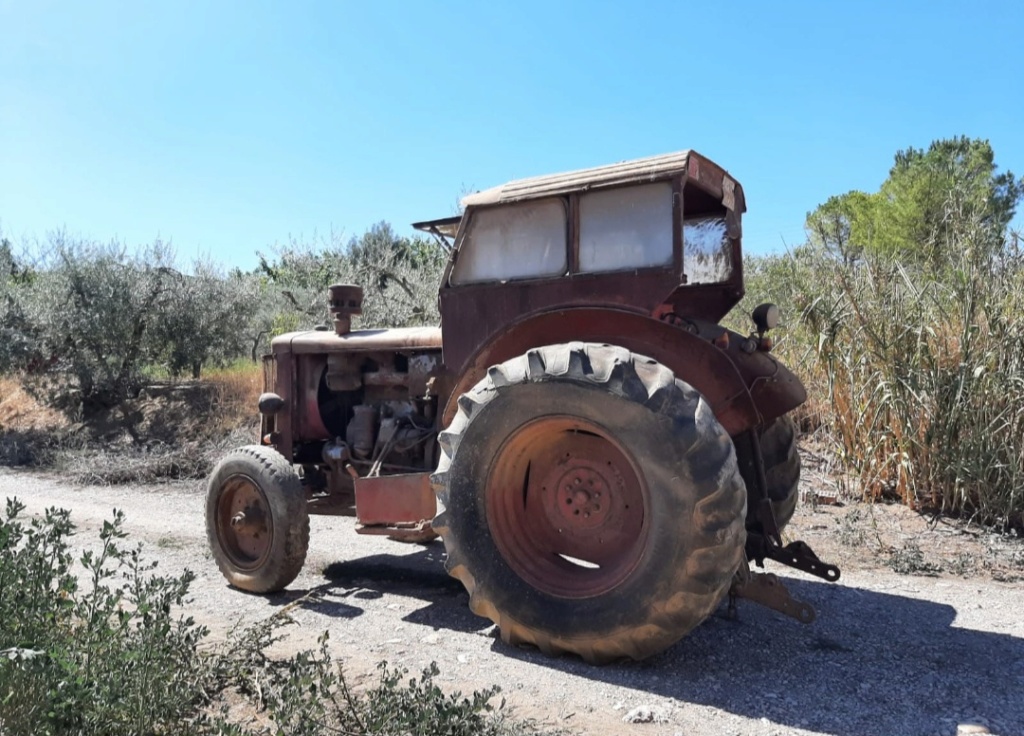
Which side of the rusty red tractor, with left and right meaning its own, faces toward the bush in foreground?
left

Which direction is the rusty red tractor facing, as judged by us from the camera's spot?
facing away from the viewer and to the left of the viewer
